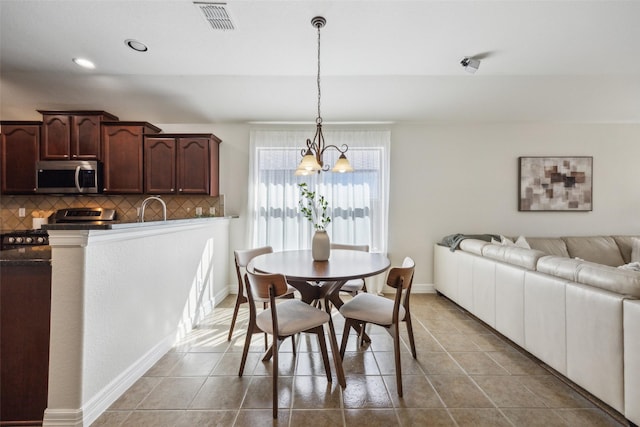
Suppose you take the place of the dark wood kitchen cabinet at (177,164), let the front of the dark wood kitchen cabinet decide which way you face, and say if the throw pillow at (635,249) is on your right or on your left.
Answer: on your left

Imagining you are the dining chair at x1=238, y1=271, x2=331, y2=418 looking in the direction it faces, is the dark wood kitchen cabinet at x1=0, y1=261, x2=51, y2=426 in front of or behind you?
behind

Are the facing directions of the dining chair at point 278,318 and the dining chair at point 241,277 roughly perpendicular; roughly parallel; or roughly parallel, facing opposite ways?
roughly perpendicular

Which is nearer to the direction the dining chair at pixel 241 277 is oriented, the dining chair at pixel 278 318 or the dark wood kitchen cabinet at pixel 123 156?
the dining chair

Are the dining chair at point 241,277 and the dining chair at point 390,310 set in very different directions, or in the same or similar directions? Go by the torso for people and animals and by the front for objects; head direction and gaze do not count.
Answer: very different directions

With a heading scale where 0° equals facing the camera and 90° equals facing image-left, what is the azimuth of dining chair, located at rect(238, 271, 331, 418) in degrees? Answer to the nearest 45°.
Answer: approximately 225°

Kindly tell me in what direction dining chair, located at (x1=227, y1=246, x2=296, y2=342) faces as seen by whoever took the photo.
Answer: facing the viewer and to the right of the viewer

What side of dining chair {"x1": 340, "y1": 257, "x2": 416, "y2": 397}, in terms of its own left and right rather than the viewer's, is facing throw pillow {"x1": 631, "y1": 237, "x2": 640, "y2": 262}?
right

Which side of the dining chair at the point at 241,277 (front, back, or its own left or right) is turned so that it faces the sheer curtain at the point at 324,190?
left

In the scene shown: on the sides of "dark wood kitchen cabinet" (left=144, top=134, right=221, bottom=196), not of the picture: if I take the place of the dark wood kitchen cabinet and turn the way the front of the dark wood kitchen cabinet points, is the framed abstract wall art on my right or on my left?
on my left

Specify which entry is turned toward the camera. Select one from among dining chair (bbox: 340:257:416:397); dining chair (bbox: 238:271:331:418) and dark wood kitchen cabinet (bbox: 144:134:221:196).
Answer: the dark wood kitchen cabinet
